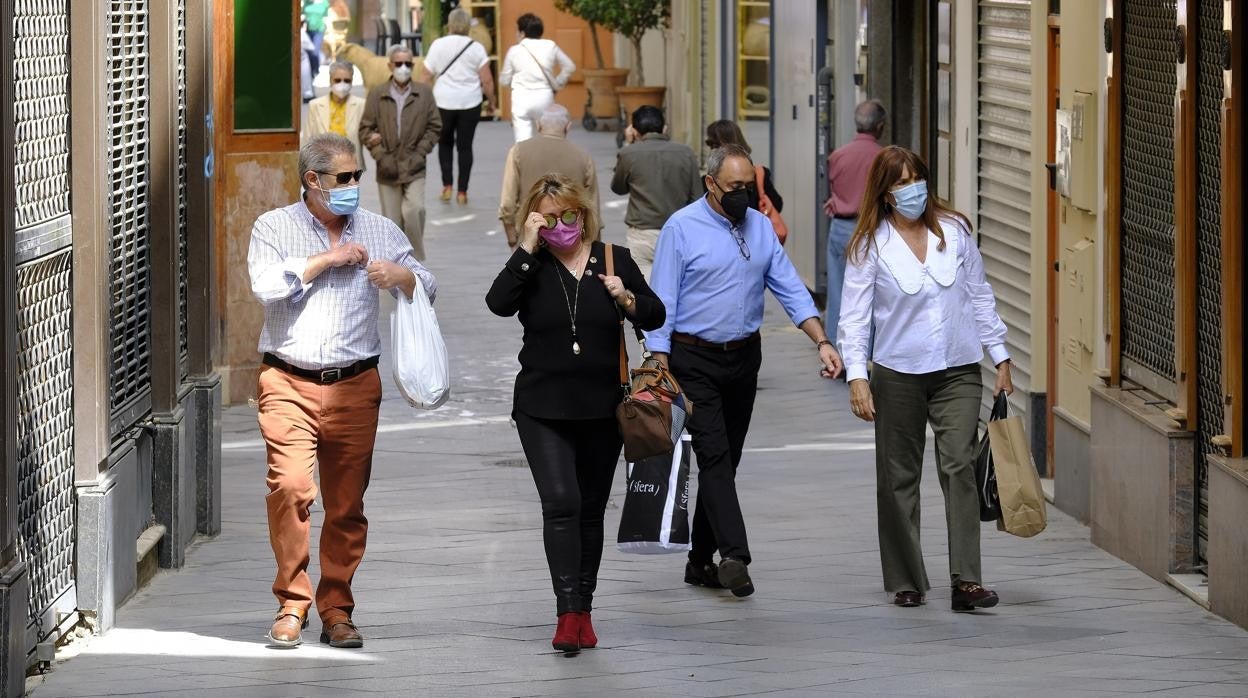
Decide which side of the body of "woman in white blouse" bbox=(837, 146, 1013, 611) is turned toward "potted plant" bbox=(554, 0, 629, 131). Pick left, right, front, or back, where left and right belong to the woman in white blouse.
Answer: back

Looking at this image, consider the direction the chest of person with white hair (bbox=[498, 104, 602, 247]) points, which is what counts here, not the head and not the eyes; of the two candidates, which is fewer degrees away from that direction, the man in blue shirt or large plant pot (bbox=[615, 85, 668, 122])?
the large plant pot

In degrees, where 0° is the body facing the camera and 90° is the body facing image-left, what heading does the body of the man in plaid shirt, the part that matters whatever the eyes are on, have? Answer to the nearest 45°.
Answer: approximately 0°

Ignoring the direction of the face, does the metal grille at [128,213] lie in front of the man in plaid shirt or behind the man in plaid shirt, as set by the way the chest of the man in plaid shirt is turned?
behind

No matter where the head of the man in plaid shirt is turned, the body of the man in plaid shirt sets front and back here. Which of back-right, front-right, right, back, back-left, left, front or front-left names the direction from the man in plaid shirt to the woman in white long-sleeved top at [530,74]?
back

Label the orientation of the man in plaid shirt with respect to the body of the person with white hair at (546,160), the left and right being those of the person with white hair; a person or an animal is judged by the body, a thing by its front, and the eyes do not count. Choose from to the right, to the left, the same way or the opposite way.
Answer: the opposite way

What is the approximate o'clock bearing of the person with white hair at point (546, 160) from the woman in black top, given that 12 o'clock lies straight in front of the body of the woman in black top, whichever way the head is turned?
The person with white hair is roughly at 6 o'clock from the woman in black top.

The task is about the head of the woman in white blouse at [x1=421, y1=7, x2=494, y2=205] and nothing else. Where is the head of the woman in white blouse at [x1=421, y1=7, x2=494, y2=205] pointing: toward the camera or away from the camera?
away from the camera

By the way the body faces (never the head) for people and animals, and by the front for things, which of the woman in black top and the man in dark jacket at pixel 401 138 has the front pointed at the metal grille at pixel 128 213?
the man in dark jacket

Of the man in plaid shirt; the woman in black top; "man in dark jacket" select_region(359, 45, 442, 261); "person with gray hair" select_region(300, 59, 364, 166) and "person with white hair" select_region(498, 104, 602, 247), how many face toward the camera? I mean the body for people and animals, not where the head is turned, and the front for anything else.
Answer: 4

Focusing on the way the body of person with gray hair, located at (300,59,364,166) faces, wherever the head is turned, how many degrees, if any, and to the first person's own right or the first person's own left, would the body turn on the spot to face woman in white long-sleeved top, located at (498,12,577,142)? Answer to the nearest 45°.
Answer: approximately 180°

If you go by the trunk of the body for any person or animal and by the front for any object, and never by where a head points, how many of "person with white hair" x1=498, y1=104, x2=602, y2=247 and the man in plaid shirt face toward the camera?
1

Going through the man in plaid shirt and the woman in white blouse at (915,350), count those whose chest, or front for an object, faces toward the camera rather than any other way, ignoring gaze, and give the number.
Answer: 2
